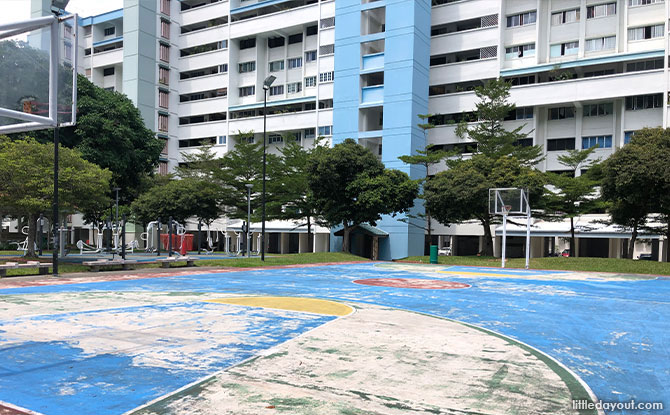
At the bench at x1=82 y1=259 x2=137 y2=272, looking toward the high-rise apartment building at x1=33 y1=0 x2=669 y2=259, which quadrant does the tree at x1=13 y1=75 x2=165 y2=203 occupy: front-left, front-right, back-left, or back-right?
front-left

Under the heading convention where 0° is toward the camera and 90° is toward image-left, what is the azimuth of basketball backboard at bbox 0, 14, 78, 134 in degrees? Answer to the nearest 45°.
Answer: approximately 225°

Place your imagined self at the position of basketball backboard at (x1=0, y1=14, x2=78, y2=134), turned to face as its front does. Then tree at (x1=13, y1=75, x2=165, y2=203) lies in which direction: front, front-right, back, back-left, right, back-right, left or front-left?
front-left

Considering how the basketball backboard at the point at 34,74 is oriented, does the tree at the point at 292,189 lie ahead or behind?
ahead

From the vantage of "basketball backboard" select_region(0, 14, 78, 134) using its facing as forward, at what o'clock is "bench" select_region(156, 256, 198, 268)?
The bench is roughly at 11 o'clock from the basketball backboard.

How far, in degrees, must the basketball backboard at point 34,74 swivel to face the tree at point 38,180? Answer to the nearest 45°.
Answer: approximately 45° to its left

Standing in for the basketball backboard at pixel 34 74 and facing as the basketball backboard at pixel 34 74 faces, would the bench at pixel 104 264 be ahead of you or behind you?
ahead

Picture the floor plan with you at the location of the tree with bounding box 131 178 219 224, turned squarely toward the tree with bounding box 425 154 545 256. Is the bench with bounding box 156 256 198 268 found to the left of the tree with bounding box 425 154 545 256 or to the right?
right
